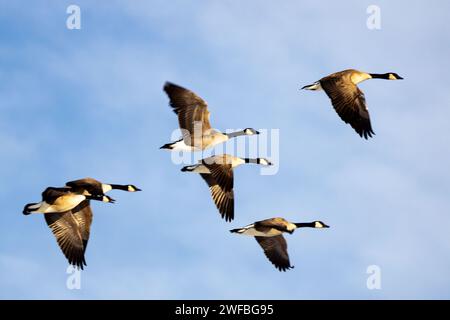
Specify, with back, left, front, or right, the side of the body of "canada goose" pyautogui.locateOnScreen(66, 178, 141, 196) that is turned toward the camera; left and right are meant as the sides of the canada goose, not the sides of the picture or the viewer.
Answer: right

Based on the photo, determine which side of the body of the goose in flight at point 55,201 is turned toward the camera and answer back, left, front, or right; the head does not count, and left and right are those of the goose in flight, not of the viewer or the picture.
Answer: right

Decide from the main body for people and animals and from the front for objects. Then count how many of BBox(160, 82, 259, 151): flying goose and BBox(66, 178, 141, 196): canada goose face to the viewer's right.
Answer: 2

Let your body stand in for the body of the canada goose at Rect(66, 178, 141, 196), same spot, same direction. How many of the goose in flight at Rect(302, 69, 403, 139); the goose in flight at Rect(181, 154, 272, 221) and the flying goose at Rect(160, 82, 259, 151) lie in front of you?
3

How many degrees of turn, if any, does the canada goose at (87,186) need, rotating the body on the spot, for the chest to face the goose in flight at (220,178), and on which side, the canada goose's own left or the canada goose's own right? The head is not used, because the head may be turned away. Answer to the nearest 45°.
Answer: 0° — it already faces it

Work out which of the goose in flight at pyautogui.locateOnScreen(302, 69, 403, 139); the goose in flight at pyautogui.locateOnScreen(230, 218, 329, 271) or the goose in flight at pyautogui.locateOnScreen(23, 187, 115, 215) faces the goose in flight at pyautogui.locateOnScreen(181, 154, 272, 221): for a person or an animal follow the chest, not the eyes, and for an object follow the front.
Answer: the goose in flight at pyautogui.locateOnScreen(23, 187, 115, 215)

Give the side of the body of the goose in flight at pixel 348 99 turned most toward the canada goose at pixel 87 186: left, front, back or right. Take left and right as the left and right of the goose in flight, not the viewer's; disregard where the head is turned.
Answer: back

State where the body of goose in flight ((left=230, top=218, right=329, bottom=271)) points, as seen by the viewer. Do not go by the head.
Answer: to the viewer's right

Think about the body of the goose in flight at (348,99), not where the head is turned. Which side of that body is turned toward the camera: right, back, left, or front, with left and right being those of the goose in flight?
right

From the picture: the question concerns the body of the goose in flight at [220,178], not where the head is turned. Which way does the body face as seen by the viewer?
to the viewer's right

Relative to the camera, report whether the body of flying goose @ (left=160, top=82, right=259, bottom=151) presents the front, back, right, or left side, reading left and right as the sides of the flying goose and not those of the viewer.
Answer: right

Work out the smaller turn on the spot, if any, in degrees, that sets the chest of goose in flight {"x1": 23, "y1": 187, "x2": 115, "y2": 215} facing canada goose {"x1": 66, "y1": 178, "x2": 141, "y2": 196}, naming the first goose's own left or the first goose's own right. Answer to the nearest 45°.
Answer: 0° — it already faces it
